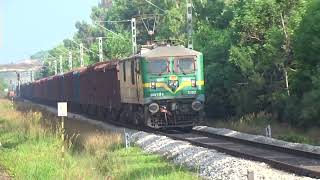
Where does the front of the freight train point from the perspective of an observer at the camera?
facing the viewer and to the right of the viewer
